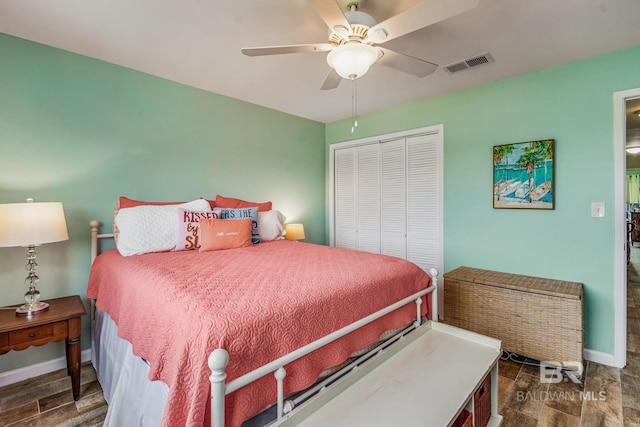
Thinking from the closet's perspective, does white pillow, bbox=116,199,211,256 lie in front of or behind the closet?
in front

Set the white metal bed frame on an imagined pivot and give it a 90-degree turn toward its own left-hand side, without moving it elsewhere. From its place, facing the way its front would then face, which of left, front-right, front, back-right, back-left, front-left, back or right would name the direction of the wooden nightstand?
left

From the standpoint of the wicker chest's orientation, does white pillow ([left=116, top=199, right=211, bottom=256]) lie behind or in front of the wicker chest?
in front

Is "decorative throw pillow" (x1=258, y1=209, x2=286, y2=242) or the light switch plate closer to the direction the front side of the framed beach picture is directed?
the decorative throw pillow

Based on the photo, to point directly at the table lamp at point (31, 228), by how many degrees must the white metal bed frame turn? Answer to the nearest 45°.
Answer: approximately 180°

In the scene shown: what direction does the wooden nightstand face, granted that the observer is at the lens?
facing the viewer and to the right of the viewer

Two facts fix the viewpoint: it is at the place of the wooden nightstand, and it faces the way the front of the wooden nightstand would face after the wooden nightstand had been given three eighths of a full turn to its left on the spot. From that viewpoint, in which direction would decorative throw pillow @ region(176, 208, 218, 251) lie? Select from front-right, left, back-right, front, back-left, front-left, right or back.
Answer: right

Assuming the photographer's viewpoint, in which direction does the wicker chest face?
facing the viewer and to the left of the viewer
